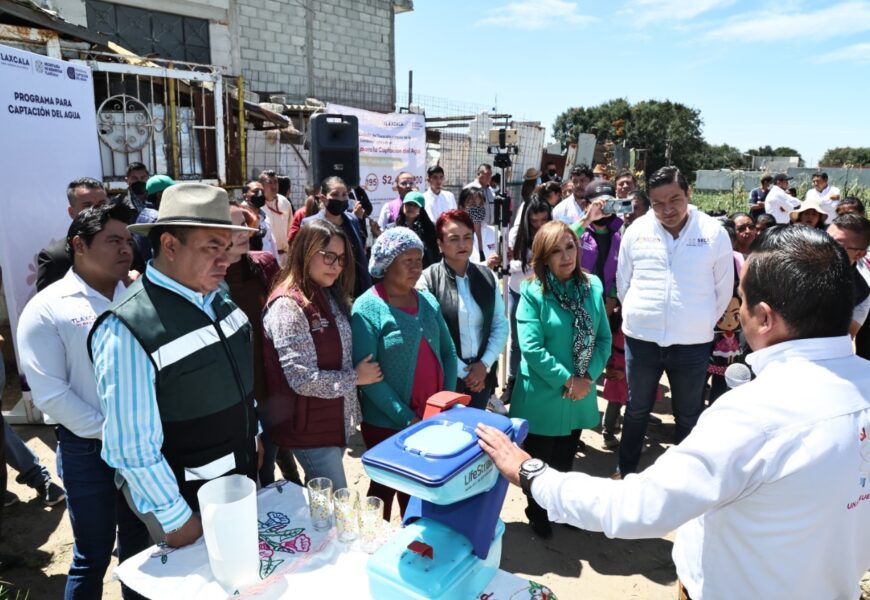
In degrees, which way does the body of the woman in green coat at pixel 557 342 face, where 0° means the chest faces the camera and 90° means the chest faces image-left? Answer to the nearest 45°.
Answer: approximately 315°

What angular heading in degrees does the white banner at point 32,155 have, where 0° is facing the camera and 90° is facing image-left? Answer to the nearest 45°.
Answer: approximately 315°

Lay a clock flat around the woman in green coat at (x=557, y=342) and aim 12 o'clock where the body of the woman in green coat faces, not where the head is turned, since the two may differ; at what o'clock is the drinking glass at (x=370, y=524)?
The drinking glass is roughly at 2 o'clock from the woman in green coat.

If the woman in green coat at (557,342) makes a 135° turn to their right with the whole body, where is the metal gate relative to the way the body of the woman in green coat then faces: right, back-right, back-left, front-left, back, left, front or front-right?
front-right

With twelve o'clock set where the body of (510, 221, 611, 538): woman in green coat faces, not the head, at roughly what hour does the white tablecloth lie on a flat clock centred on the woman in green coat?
The white tablecloth is roughly at 2 o'clock from the woman in green coat.

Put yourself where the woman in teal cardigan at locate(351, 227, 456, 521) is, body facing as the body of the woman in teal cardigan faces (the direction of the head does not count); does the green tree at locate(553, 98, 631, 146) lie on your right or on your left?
on your left

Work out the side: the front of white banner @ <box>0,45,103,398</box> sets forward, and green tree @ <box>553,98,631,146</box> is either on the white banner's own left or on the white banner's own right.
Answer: on the white banner's own left

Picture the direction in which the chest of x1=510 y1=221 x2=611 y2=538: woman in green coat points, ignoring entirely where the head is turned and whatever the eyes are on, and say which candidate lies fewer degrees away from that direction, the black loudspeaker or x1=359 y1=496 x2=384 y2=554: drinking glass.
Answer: the drinking glass
